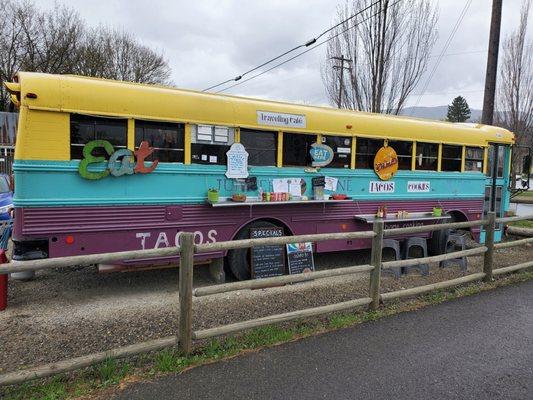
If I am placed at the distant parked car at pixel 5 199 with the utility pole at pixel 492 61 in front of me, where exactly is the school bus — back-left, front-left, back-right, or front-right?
front-right

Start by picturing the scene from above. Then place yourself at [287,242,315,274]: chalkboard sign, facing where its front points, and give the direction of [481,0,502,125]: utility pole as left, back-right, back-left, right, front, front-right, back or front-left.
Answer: back-left

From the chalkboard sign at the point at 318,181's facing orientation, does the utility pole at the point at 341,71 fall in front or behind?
behind

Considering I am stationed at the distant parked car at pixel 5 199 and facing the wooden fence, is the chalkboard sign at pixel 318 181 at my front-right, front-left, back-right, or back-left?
front-left

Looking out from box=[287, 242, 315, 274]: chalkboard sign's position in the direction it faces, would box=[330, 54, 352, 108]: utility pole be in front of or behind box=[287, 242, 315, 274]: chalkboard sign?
behind

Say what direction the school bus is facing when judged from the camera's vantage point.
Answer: facing away from the viewer and to the right of the viewer

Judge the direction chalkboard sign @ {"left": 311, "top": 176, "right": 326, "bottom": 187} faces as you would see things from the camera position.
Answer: facing the viewer

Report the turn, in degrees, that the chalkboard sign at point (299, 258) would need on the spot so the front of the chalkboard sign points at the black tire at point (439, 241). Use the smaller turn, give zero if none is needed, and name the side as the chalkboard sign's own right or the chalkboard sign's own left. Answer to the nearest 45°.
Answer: approximately 135° to the chalkboard sign's own left

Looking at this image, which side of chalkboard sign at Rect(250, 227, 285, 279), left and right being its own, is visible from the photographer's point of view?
front

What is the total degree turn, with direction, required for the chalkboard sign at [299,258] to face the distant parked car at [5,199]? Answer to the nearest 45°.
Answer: approximately 135° to its right

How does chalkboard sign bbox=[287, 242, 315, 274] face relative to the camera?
toward the camera
